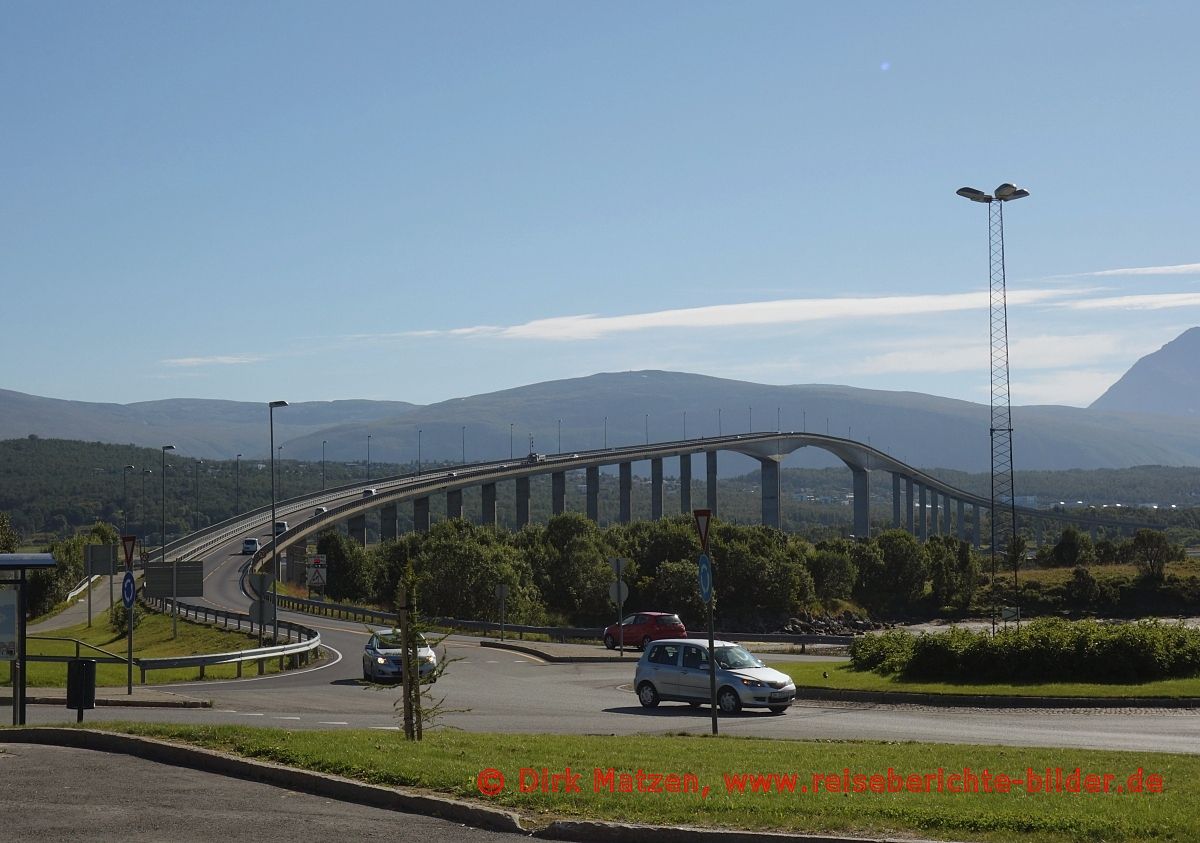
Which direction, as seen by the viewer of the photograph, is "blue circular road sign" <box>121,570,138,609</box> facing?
facing the viewer and to the left of the viewer

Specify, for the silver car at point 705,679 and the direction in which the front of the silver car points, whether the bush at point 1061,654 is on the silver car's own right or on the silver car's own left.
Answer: on the silver car's own left

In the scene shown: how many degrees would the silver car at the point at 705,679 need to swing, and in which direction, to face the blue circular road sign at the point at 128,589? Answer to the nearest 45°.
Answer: approximately 135° to its right

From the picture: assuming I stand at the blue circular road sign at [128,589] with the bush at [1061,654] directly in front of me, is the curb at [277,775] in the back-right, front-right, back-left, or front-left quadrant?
front-right

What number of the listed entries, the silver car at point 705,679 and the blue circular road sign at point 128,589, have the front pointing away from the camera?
0

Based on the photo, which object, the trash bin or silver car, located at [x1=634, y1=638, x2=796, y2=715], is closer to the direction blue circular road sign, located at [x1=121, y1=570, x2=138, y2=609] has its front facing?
the trash bin

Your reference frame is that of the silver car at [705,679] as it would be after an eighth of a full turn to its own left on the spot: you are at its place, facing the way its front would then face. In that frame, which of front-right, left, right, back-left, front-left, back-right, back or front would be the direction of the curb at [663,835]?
right

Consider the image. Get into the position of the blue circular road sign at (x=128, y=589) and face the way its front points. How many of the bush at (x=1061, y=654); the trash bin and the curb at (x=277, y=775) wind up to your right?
0

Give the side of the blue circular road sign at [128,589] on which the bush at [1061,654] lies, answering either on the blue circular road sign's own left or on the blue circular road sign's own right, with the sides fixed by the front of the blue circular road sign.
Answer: on the blue circular road sign's own left

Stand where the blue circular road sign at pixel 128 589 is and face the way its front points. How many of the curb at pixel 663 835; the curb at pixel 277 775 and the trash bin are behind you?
0

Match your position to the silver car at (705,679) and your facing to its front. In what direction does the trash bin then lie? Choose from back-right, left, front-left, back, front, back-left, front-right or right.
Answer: right

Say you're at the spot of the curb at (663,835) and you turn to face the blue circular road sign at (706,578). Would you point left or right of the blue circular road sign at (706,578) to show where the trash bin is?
left

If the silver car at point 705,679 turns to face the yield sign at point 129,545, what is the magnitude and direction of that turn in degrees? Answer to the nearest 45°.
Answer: approximately 135° to its right

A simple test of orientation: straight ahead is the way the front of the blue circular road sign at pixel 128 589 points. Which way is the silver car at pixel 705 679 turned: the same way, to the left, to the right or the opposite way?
to the left

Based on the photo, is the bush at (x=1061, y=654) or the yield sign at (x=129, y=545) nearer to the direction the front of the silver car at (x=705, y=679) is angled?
the bush

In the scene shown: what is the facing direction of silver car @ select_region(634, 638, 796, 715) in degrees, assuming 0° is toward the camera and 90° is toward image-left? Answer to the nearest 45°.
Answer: approximately 315°
